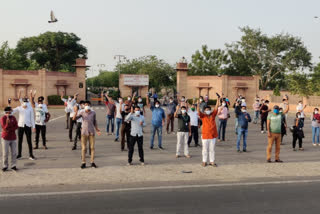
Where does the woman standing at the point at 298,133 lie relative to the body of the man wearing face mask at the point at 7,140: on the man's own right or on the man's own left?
on the man's own left

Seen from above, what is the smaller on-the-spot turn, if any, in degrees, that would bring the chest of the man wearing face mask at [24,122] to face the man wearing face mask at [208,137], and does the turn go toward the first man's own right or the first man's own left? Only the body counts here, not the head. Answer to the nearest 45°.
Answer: approximately 45° to the first man's own left

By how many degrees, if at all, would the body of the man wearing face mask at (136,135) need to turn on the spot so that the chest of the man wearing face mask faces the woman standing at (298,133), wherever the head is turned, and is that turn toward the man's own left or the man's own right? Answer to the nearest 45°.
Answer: approximately 135° to the man's own left

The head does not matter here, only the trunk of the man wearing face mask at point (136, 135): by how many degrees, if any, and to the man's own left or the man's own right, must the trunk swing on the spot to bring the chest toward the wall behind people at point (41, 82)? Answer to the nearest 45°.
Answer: approximately 180°

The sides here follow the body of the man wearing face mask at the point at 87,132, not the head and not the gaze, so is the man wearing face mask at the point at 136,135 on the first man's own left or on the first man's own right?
on the first man's own left

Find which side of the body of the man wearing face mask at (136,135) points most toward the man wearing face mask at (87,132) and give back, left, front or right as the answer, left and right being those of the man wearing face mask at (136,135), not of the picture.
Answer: right

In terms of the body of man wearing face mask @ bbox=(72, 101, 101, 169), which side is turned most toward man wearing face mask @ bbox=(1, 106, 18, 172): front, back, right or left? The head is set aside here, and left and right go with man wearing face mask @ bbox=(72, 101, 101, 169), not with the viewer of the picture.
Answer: right

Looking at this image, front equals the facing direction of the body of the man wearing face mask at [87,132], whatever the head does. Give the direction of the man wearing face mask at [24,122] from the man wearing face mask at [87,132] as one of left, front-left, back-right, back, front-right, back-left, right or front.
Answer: back-right

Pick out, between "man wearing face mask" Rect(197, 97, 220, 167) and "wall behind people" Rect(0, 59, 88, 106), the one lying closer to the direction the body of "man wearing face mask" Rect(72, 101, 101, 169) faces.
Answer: the man wearing face mask

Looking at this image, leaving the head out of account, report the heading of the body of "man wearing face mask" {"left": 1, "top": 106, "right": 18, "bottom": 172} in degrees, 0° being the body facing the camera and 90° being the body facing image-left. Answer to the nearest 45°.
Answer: approximately 0°

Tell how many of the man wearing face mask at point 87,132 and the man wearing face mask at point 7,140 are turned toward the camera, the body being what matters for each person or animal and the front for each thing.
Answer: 2
